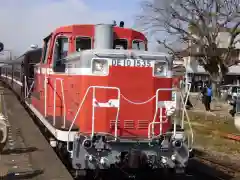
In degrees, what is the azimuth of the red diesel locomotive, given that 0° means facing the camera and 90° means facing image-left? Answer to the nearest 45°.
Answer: approximately 315°
